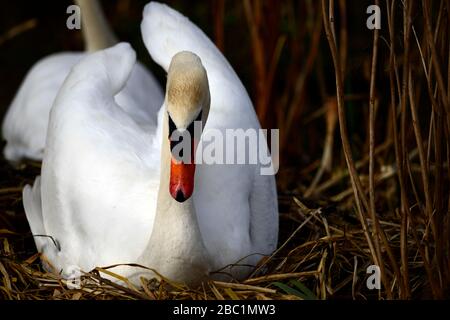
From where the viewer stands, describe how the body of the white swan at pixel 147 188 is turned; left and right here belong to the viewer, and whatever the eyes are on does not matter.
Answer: facing the viewer

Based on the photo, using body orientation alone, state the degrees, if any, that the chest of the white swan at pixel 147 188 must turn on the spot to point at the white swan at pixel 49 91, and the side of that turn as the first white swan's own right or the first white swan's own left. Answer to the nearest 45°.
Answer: approximately 180°
